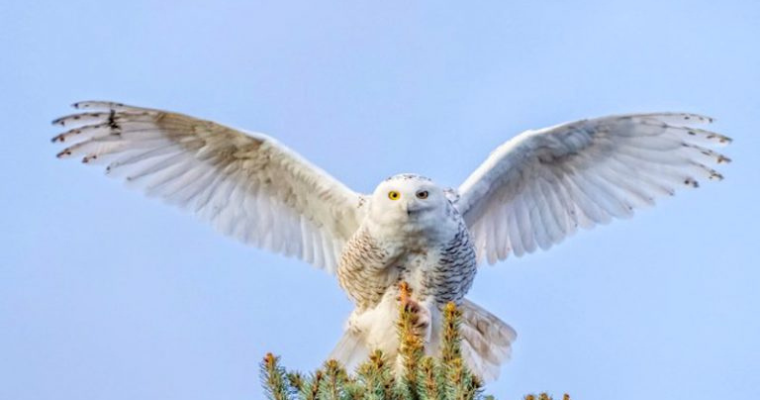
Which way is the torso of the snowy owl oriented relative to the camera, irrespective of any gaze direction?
toward the camera
